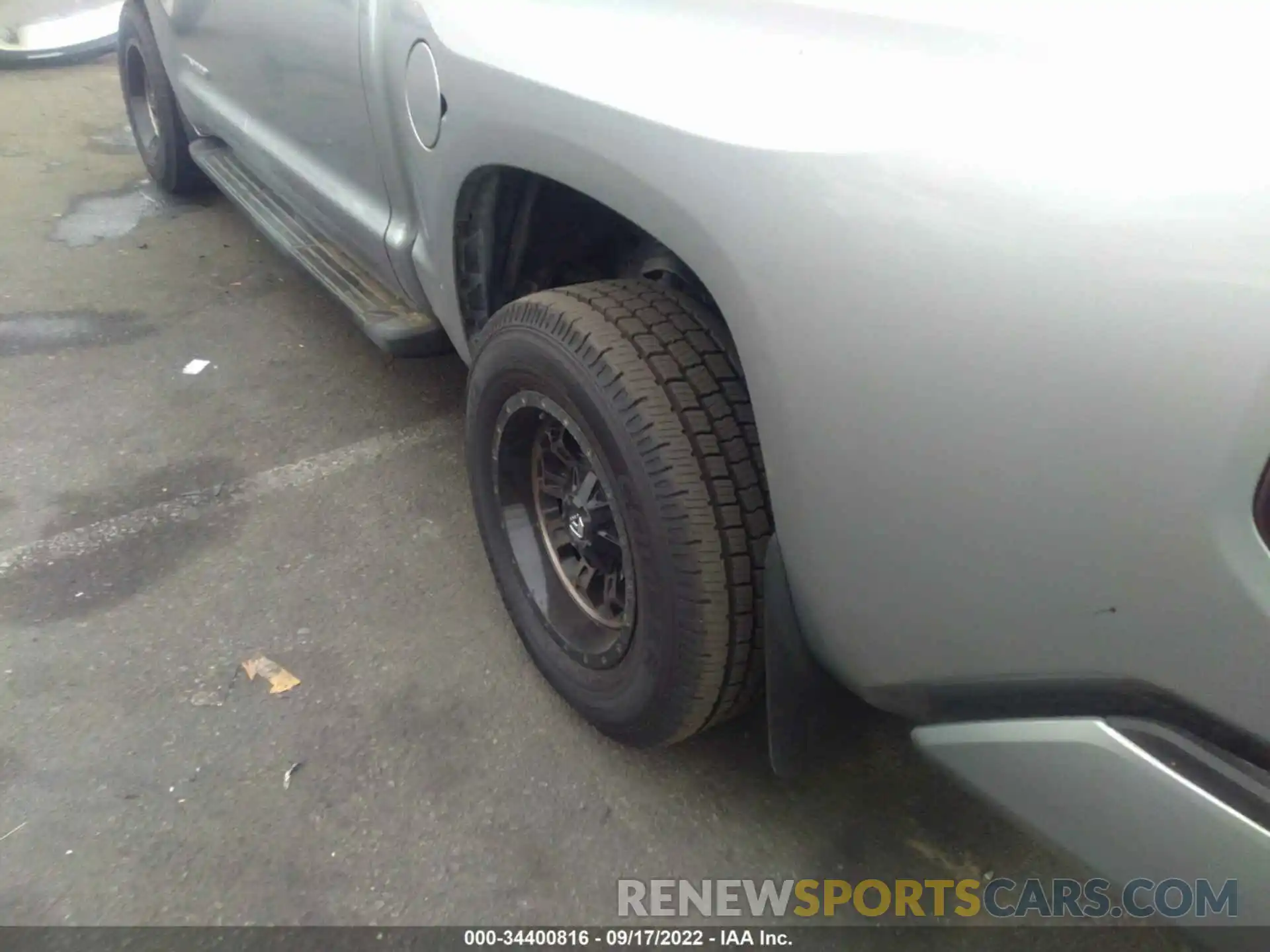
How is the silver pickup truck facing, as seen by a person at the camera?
facing away from the viewer and to the left of the viewer
